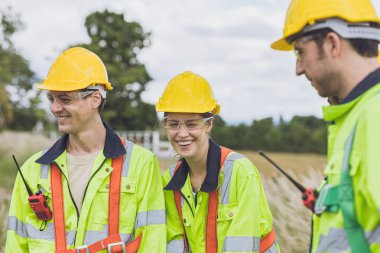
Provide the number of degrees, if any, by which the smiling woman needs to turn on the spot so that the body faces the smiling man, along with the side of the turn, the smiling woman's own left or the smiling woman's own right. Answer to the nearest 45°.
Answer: approximately 45° to the smiling woman's own right

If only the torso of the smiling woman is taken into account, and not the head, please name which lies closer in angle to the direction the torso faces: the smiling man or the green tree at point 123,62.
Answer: the smiling man

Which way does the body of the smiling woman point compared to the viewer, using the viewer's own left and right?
facing the viewer and to the left of the viewer

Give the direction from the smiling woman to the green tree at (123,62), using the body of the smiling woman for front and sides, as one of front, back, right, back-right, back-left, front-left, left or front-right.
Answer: back-right
